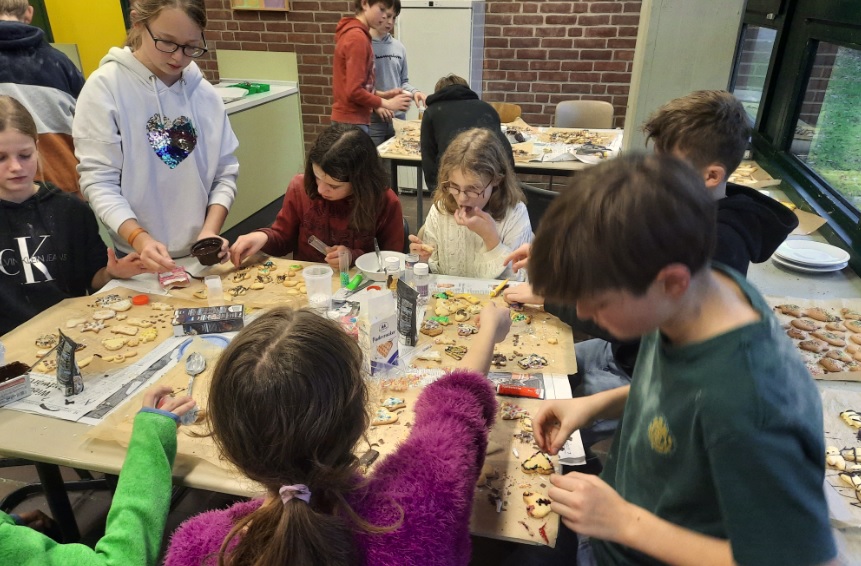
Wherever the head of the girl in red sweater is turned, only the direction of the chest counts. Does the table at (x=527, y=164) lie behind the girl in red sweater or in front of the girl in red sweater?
behind

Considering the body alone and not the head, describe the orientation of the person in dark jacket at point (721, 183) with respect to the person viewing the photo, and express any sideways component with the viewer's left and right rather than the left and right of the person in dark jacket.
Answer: facing to the left of the viewer

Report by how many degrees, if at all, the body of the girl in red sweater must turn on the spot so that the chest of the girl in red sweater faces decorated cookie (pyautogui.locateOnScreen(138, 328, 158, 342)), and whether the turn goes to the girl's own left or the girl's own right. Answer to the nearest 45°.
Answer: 0° — they already face it

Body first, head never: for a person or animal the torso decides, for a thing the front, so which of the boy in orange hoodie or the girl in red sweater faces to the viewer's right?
the boy in orange hoodie

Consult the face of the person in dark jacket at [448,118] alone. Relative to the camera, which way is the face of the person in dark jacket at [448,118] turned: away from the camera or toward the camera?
away from the camera

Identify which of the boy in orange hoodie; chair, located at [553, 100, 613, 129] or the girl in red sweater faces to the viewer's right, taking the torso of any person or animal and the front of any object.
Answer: the boy in orange hoodie

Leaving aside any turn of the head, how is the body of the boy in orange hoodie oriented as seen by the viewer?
to the viewer's right

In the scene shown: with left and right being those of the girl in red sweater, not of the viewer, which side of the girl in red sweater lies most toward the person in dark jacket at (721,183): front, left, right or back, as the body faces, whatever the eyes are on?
left

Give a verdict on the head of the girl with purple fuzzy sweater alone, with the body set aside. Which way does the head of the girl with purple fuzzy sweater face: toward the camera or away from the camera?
away from the camera

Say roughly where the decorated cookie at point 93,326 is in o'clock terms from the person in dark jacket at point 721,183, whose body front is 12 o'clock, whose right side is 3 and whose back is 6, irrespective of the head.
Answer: The decorated cookie is roughly at 11 o'clock from the person in dark jacket.

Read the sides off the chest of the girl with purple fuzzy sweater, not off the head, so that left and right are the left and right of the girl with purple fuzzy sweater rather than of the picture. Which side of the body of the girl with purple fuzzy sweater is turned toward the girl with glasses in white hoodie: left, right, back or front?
front

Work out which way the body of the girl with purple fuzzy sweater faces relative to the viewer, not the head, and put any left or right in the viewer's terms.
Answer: facing away from the viewer
